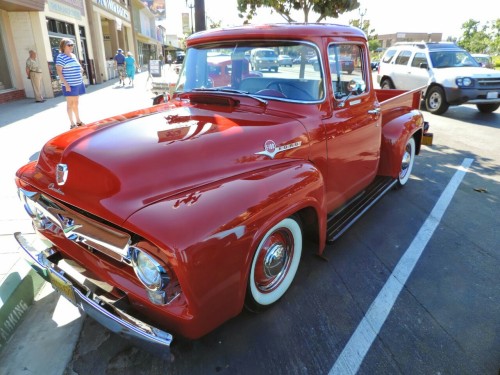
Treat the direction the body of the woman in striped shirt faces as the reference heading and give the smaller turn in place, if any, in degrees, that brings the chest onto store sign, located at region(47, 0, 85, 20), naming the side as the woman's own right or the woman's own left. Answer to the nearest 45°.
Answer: approximately 135° to the woman's own left

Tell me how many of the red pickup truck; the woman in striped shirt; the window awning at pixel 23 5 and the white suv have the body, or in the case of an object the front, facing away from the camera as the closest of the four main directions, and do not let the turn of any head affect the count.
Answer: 0

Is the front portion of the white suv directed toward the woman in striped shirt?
no

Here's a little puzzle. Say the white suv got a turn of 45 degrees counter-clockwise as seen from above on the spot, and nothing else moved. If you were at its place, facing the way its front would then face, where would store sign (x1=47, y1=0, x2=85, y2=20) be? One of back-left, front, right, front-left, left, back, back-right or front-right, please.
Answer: back

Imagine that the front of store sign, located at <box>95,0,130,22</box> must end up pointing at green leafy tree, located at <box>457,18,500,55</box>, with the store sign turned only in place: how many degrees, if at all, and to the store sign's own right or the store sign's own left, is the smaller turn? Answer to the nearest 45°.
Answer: approximately 45° to the store sign's own left

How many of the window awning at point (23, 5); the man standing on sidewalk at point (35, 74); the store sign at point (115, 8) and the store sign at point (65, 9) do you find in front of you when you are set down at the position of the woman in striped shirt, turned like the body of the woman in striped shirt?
0

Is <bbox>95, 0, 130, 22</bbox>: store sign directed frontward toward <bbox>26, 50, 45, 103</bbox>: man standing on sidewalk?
no

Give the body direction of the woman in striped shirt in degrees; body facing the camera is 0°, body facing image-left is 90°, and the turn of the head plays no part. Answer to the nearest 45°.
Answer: approximately 315°

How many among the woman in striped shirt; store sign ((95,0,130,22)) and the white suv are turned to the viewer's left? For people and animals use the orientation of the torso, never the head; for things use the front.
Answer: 0

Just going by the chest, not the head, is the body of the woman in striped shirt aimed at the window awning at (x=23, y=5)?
no

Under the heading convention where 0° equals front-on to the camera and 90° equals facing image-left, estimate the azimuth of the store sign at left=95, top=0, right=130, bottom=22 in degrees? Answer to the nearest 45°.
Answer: approximately 315°

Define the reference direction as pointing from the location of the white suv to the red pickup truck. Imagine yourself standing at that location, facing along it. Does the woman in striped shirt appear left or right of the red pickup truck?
right

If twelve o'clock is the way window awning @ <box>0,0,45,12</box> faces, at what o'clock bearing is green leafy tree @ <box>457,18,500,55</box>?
The green leafy tree is roughly at 10 o'clock from the window awning.

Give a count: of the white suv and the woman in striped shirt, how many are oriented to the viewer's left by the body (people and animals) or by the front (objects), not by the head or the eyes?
0
